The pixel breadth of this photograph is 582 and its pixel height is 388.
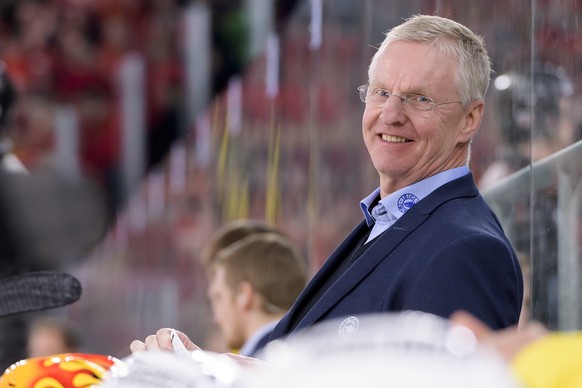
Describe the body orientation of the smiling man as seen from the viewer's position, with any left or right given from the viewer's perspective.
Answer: facing the viewer and to the left of the viewer
